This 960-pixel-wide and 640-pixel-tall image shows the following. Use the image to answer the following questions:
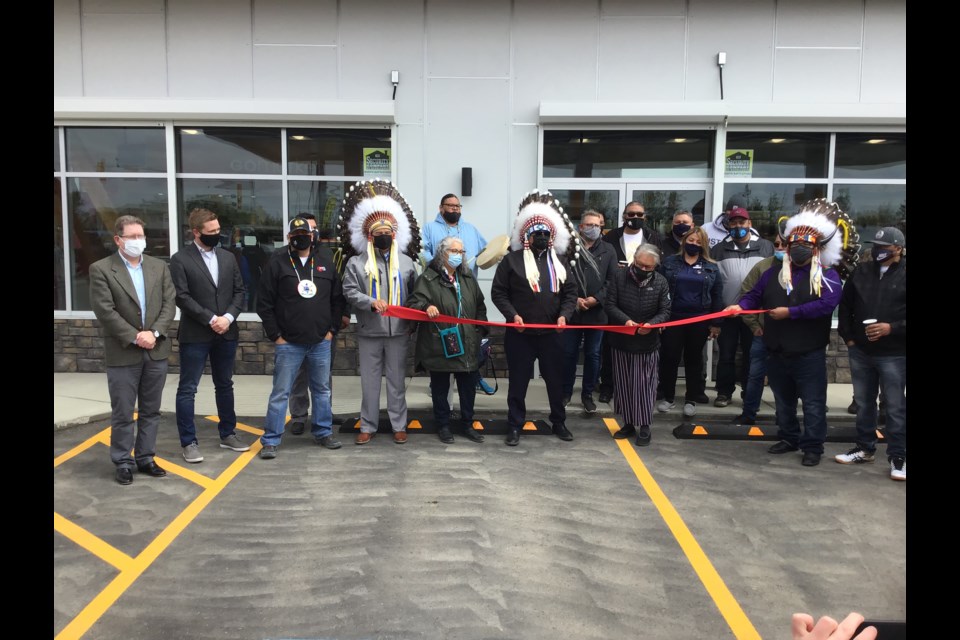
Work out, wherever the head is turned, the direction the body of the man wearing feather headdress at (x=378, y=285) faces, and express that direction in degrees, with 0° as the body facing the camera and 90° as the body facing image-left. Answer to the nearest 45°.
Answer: approximately 0°

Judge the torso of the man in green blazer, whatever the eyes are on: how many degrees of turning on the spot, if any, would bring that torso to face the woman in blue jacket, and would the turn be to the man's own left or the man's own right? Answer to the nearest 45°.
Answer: approximately 45° to the man's own left

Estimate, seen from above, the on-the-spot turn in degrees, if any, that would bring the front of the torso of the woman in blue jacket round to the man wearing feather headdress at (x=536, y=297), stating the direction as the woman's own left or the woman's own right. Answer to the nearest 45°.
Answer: approximately 45° to the woman's own right

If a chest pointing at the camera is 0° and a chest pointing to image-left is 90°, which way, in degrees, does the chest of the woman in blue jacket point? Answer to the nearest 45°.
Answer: approximately 0°

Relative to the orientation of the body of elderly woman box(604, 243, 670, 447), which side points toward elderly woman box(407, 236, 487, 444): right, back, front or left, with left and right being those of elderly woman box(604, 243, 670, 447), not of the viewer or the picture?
right

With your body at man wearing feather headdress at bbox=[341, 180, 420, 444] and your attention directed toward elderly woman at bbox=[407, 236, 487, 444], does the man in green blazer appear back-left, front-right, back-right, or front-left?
back-right

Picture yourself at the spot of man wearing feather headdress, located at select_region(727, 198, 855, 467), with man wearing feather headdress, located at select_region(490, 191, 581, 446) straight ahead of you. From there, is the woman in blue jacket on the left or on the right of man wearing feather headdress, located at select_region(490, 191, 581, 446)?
right

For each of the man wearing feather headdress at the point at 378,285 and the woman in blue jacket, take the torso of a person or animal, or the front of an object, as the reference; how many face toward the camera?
2
